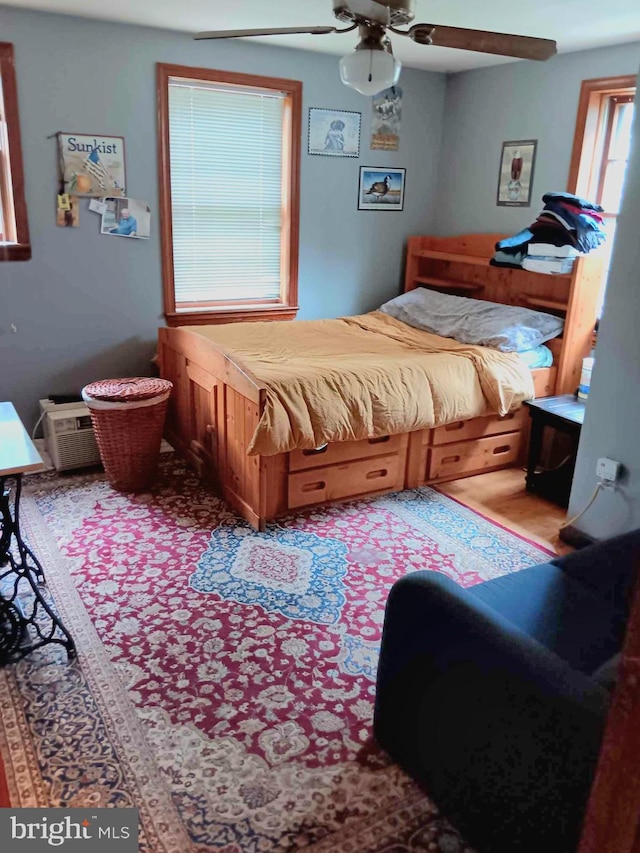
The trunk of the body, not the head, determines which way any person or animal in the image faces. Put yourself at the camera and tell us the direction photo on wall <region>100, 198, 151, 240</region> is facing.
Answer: facing the viewer

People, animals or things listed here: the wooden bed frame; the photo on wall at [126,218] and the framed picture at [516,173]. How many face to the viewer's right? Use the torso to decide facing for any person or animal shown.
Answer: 0

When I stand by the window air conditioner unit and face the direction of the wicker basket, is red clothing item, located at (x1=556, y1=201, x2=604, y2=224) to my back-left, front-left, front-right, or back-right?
front-left

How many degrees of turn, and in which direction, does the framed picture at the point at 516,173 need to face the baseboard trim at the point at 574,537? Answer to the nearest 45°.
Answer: approximately 45° to its left

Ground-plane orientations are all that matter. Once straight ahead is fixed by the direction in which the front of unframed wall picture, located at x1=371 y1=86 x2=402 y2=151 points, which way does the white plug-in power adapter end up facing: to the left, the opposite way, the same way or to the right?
to the right

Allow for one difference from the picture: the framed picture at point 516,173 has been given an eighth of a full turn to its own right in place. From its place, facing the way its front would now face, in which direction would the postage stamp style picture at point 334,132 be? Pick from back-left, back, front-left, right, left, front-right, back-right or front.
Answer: front

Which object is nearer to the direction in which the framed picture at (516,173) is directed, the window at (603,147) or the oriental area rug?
the oriental area rug

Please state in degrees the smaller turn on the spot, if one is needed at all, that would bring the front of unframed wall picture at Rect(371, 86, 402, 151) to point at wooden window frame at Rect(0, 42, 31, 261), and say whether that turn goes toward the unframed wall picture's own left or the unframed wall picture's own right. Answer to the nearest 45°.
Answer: approximately 90° to the unframed wall picture's own right

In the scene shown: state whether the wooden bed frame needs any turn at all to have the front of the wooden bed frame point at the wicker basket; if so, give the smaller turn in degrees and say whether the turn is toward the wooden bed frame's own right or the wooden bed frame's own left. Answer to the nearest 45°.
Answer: approximately 45° to the wooden bed frame's own right

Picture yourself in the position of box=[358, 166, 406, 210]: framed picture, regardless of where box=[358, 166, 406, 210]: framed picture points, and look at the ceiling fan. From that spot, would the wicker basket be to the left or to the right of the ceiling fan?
right

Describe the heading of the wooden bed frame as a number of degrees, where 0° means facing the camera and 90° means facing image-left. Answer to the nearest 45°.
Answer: approximately 45°

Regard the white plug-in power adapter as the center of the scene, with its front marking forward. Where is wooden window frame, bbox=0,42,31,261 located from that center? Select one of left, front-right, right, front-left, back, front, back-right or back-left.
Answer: front-right

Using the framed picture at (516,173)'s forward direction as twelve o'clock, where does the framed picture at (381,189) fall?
the framed picture at (381,189) is roughly at 2 o'clock from the framed picture at (516,173).
